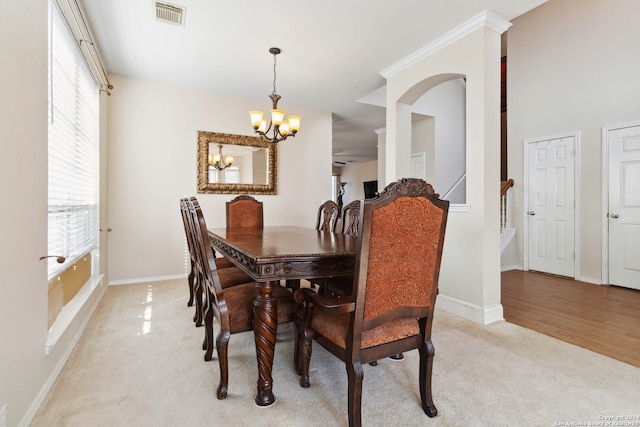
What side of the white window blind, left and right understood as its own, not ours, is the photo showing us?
right

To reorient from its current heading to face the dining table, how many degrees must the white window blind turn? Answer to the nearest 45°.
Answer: approximately 45° to its right

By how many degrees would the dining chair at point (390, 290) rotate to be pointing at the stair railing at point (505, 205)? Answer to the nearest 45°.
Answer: approximately 90° to its right

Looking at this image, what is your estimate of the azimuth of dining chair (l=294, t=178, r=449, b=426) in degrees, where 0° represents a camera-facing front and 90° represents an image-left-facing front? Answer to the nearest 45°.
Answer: approximately 135°

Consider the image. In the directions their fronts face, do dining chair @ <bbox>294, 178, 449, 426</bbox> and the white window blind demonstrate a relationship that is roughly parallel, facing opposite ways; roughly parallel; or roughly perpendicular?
roughly perpendicular
